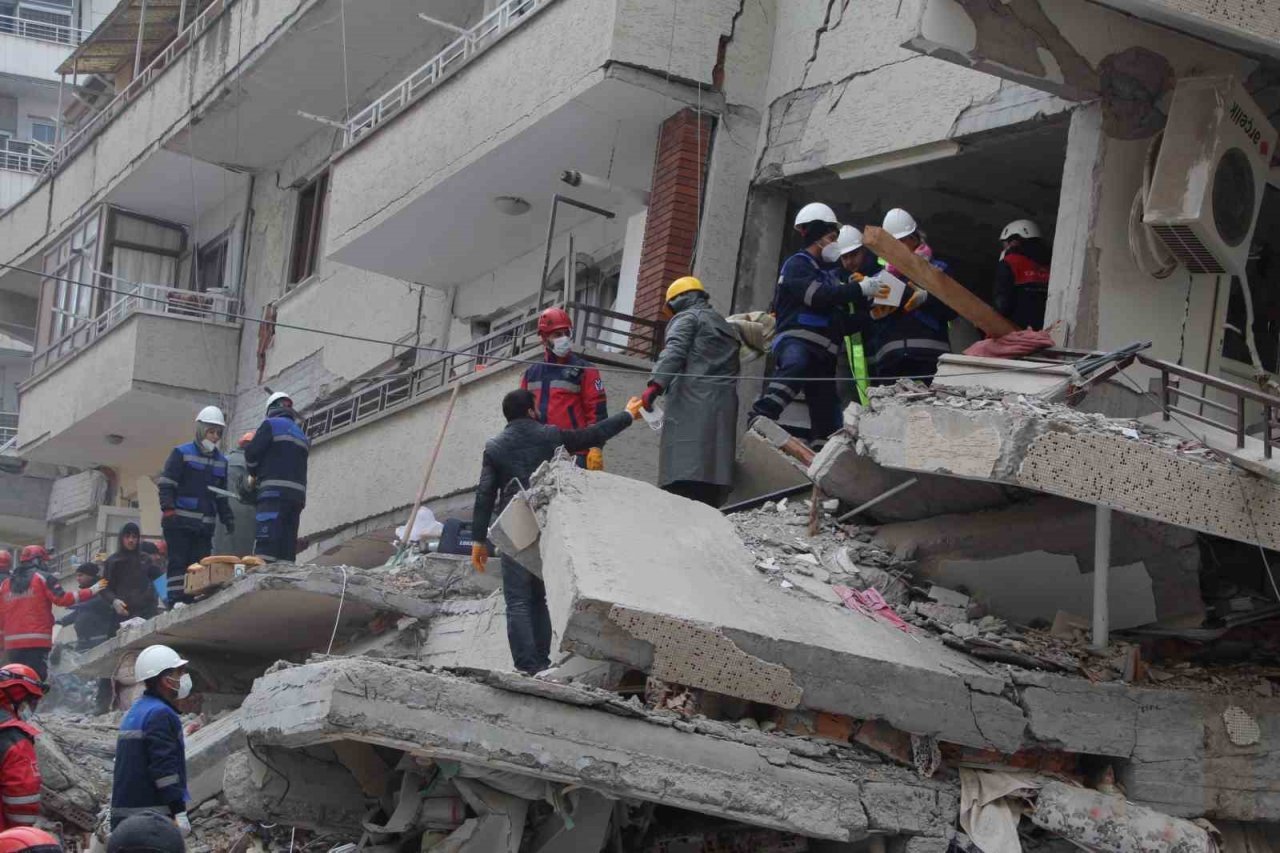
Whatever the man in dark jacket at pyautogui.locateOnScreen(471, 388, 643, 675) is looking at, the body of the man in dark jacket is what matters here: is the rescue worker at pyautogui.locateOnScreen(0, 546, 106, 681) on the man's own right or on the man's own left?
on the man's own left

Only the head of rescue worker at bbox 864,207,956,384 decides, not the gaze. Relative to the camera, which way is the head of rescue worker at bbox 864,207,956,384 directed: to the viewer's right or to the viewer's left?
to the viewer's left

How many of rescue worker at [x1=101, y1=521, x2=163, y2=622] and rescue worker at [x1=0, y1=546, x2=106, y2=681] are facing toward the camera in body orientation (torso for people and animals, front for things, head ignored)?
1

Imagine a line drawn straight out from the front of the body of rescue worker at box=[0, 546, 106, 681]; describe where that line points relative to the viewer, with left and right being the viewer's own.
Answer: facing away from the viewer and to the right of the viewer

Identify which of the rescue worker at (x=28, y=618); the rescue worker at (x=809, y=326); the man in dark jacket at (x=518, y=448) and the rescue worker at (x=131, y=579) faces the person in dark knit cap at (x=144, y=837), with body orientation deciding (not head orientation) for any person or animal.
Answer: the rescue worker at (x=131, y=579)

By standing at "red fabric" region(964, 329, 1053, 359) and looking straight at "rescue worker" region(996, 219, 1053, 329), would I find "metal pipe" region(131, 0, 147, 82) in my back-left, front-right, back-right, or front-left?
front-left

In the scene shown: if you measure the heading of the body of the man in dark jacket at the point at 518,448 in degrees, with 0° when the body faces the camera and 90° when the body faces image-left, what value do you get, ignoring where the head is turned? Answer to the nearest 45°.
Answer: approximately 225°

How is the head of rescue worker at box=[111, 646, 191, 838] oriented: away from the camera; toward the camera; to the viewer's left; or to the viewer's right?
to the viewer's right

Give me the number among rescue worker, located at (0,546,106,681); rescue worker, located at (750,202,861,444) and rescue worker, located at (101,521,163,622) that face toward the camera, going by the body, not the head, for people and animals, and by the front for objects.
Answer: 1

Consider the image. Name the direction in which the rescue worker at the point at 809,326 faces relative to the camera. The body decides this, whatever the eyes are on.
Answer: to the viewer's right

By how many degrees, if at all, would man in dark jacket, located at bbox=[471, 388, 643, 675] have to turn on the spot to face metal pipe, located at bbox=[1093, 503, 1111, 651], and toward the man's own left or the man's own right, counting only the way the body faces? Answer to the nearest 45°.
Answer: approximately 90° to the man's own right

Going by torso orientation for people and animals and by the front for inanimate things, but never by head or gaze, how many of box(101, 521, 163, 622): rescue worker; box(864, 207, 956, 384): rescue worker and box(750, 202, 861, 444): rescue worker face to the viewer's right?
1

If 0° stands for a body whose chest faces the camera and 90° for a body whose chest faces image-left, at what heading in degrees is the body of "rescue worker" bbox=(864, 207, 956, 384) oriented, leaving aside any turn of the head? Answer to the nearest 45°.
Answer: approximately 45°

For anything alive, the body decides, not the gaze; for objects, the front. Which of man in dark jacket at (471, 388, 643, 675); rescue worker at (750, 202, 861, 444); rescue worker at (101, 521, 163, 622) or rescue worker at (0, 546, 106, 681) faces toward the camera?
rescue worker at (101, 521, 163, 622)

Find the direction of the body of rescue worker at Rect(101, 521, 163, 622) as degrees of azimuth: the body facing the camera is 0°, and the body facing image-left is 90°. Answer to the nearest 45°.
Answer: approximately 0°

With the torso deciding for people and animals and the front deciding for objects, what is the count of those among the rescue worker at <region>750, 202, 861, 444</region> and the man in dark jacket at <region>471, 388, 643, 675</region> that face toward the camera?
0
